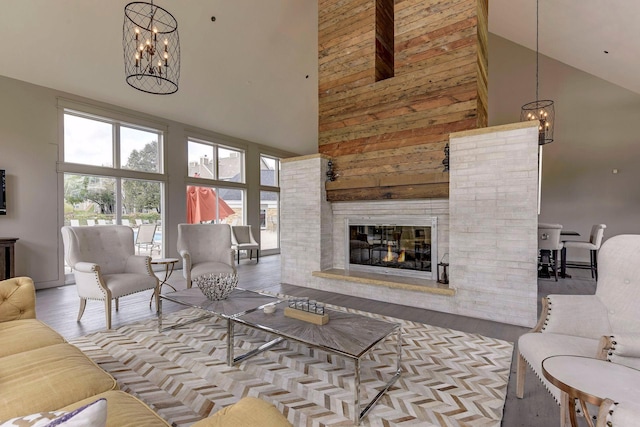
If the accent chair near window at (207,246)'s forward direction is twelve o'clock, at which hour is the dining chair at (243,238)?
The dining chair is roughly at 8 o'clock from the accent chair near window.

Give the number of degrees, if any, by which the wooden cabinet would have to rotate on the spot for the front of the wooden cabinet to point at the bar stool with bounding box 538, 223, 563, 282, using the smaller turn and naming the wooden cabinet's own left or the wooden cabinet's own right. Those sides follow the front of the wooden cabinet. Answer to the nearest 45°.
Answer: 0° — it already faces it

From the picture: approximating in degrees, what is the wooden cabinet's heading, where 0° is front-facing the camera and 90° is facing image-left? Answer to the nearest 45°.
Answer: approximately 315°

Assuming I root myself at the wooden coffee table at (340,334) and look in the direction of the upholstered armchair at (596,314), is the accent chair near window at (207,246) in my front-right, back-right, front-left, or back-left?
back-left

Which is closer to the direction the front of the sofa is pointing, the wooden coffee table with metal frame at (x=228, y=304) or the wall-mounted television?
the wooden coffee table with metal frame

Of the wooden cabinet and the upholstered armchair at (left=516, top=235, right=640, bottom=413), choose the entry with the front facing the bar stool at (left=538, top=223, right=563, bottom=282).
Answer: the wooden cabinet

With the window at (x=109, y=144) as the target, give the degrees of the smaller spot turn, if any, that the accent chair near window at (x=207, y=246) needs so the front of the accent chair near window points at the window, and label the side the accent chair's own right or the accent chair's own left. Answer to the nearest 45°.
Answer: approximately 180°

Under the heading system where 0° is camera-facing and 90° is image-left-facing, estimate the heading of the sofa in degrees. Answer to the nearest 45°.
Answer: approximately 225°

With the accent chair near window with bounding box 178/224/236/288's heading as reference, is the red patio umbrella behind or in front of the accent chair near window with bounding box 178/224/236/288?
behind

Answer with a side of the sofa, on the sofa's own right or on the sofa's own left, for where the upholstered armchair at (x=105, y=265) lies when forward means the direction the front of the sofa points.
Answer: on the sofa's own left

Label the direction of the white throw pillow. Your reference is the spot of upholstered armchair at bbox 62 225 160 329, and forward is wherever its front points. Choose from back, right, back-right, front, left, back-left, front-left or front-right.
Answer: front-right

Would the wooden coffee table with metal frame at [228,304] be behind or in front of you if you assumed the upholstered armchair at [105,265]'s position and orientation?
in front

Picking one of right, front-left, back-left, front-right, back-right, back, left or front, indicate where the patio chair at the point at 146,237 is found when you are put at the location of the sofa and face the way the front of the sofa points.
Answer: front-left
